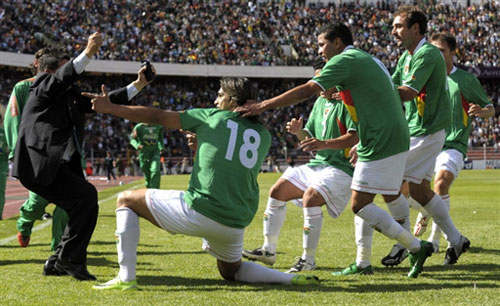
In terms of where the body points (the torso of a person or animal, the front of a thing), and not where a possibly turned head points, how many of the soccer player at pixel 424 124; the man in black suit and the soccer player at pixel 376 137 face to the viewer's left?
2

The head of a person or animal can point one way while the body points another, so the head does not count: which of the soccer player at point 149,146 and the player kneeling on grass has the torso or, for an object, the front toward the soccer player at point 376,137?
the soccer player at point 149,146

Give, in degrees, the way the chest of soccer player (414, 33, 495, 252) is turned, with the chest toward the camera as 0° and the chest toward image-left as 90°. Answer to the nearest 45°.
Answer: approximately 45°

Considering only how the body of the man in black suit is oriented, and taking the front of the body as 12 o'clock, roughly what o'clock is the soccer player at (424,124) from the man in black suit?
The soccer player is roughly at 12 o'clock from the man in black suit.

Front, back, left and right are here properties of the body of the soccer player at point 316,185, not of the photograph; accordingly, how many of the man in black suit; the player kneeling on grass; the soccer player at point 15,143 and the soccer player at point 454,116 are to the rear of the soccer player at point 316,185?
1

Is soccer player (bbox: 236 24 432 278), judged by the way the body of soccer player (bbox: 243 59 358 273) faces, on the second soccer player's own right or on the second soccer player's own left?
on the second soccer player's own left

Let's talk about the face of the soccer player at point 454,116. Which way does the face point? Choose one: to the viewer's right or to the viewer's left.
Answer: to the viewer's left

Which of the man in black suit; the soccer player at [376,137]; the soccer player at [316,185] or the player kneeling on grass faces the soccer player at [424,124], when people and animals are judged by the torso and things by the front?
the man in black suit

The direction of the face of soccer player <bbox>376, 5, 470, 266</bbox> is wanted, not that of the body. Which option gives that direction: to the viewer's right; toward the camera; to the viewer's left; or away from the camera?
to the viewer's left

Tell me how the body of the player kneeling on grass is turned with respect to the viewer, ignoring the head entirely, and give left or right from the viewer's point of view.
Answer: facing away from the viewer and to the left of the viewer

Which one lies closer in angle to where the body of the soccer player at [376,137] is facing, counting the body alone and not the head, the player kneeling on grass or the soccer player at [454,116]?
the player kneeling on grass

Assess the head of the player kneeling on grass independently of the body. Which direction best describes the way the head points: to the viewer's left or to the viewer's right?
to the viewer's left

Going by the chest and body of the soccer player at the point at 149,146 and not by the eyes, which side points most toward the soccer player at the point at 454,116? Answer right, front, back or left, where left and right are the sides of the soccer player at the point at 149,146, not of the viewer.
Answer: front

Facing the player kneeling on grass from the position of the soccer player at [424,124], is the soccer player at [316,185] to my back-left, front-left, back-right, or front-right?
front-right

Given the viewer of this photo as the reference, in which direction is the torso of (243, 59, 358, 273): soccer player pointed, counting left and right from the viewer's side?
facing the viewer and to the left of the viewer

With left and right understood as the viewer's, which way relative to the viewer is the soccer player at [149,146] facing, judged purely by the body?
facing the viewer

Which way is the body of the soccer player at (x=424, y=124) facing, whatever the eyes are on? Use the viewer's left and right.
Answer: facing to the left of the viewer

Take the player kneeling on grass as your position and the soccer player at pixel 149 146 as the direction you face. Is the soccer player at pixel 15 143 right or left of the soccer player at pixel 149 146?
left

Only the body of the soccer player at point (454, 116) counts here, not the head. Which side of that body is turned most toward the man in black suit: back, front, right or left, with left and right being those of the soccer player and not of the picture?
front

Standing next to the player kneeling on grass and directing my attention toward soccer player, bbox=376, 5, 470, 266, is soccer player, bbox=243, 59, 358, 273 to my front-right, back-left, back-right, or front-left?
front-left
